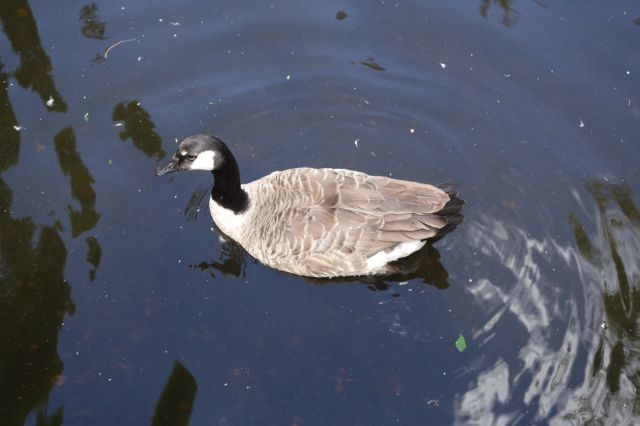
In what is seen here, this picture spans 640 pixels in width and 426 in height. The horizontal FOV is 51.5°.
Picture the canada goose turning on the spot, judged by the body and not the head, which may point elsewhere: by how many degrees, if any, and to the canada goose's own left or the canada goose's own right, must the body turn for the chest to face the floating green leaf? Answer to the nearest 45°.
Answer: approximately 135° to the canada goose's own left

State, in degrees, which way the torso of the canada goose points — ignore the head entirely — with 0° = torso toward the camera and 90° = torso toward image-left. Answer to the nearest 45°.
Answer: approximately 90°
